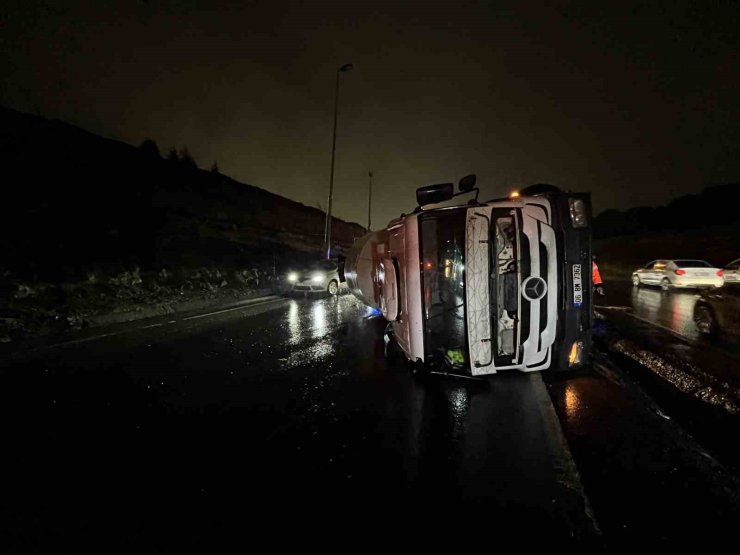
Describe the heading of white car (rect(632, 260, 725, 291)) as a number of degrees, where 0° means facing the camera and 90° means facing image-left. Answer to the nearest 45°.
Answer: approximately 135°

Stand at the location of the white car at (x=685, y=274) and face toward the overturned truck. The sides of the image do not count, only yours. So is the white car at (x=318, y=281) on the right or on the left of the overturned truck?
right

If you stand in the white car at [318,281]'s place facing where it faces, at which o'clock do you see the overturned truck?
The overturned truck is roughly at 10 o'clock from the white car.

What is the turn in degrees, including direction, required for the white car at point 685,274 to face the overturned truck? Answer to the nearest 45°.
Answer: approximately 135° to its left

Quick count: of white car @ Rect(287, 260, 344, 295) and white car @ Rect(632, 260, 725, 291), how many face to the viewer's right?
0

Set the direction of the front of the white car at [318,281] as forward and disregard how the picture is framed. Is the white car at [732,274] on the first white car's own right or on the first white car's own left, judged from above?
on the first white car's own left

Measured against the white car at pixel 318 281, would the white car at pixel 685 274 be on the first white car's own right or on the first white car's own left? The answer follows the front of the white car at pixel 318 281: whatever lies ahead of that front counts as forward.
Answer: on the first white car's own left

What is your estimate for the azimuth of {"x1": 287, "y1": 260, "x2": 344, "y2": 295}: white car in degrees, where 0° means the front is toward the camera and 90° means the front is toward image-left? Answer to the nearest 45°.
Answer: approximately 45°

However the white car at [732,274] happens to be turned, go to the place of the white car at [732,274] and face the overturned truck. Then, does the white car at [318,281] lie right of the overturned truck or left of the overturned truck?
right

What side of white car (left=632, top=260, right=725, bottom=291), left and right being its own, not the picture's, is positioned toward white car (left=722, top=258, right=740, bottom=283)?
right

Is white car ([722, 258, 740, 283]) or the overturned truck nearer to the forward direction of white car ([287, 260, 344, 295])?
the overturned truck

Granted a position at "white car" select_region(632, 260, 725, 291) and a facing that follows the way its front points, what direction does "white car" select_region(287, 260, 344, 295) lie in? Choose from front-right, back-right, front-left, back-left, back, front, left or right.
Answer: left

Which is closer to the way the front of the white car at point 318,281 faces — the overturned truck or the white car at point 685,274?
the overturned truck
